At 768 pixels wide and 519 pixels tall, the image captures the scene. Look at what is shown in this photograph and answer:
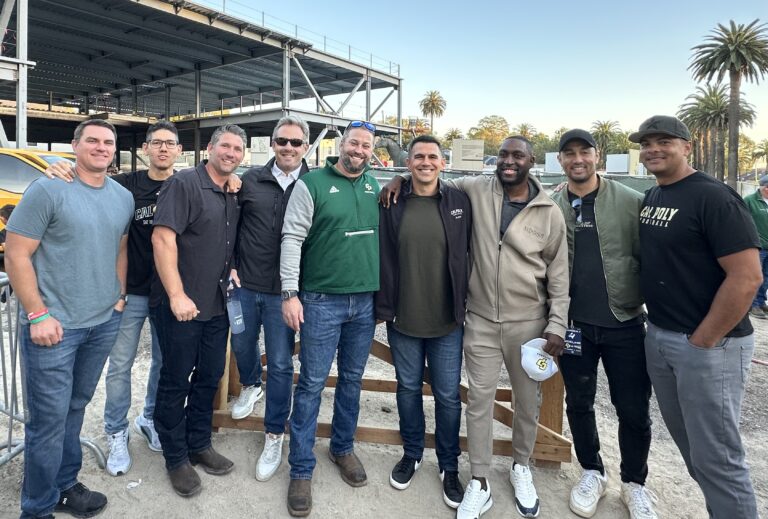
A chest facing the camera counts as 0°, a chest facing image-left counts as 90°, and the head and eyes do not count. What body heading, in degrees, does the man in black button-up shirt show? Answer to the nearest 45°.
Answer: approximately 315°

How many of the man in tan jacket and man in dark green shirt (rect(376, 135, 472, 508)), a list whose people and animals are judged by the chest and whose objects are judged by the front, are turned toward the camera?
2

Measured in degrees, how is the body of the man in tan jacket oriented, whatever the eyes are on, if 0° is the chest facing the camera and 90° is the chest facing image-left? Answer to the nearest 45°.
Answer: approximately 0°

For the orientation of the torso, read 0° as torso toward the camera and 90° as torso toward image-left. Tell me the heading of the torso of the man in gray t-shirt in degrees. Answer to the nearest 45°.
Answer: approximately 315°

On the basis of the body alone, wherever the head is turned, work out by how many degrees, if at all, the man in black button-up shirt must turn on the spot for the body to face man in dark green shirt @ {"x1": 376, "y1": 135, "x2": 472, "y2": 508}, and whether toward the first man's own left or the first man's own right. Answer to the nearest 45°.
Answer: approximately 45° to the first man's own left
